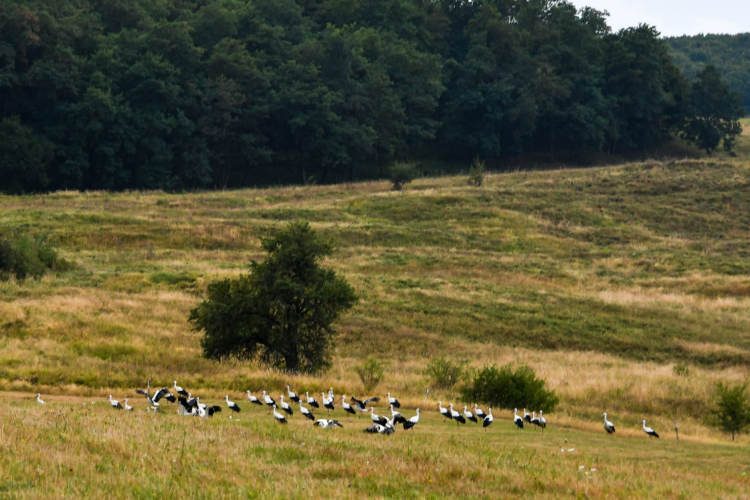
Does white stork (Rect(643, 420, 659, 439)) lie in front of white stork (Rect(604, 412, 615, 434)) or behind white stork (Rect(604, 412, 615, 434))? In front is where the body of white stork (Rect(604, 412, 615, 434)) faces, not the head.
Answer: behind

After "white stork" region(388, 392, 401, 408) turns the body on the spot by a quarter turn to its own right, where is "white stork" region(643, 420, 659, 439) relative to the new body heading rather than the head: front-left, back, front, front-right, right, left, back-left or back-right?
right

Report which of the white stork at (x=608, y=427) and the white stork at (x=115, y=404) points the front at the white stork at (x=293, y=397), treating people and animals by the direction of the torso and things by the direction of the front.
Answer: the white stork at (x=608, y=427)

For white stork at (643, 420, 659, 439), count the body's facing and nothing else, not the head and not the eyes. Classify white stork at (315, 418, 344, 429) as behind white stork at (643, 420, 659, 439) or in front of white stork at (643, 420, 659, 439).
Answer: in front

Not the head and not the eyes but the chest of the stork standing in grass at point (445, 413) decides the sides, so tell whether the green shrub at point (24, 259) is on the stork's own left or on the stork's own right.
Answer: on the stork's own right

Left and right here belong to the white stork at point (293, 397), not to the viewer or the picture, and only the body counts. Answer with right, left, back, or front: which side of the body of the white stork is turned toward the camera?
left

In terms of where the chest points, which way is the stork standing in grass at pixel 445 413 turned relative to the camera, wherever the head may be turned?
to the viewer's left

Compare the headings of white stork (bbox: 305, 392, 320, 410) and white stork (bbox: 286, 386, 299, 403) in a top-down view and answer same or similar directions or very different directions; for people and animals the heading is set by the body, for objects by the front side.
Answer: same or similar directions

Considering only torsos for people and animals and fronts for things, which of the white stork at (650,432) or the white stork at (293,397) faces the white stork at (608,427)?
the white stork at (650,432)

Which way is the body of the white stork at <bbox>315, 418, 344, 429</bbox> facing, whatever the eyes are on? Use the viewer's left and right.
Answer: facing to the left of the viewer

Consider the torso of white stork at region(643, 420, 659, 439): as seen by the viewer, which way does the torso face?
to the viewer's left

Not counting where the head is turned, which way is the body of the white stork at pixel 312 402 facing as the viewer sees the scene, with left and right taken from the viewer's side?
facing to the left of the viewer

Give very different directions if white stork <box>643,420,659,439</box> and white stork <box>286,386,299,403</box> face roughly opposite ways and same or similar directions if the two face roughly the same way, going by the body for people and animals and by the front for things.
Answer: same or similar directions
